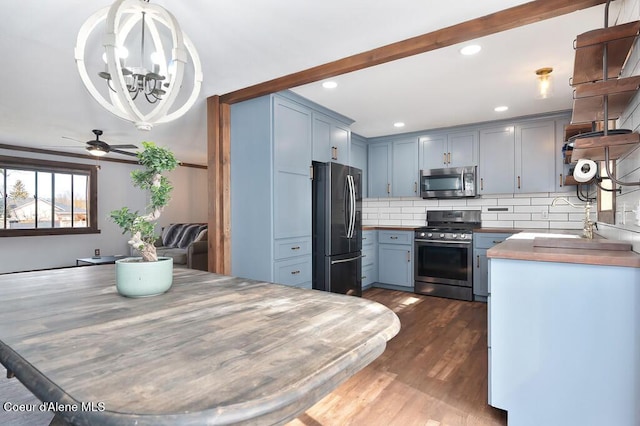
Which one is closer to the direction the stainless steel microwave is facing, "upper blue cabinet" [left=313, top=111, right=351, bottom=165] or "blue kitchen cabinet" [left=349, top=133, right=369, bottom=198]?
the upper blue cabinet

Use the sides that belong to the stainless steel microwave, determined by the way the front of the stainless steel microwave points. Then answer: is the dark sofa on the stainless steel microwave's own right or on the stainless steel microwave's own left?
on the stainless steel microwave's own right

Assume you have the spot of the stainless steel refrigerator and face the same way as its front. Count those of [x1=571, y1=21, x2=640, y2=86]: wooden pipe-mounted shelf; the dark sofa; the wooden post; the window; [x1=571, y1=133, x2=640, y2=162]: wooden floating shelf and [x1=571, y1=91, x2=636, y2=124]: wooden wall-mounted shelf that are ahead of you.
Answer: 3

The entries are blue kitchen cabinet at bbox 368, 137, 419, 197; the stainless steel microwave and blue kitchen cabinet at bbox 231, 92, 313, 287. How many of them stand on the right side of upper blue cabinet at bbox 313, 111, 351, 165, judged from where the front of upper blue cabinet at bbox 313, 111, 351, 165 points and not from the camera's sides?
1

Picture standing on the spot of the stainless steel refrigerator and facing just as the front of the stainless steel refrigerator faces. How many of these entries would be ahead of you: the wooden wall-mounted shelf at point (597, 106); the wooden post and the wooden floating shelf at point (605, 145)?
2

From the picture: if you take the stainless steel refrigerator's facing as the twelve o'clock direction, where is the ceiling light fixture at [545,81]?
The ceiling light fixture is roughly at 11 o'clock from the stainless steel refrigerator.

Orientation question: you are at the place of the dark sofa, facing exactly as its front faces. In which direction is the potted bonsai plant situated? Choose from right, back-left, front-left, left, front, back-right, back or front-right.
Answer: front-left

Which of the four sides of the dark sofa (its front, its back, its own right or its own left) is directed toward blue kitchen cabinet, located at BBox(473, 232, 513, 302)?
left

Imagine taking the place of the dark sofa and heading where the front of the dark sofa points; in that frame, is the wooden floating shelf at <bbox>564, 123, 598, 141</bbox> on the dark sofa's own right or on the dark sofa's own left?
on the dark sofa's own left

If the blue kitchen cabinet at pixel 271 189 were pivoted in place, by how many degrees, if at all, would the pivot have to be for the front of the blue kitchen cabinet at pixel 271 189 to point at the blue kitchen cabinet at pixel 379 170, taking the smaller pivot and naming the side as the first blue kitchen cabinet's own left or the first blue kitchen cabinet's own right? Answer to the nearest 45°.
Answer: approximately 90° to the first blue kitchen cabinet's own left

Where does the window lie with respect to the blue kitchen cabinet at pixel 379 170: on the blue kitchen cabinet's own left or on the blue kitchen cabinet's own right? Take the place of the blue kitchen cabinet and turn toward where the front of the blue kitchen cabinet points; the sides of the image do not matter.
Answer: on the blue kitchen cabinet's own right
